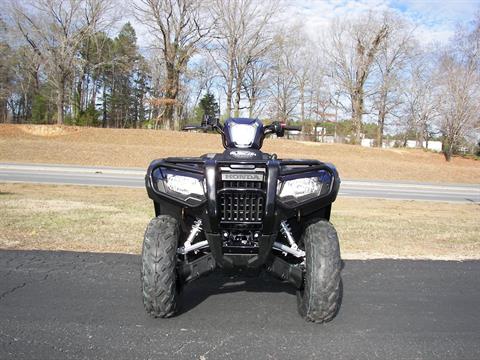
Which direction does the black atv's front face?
toward the camera
